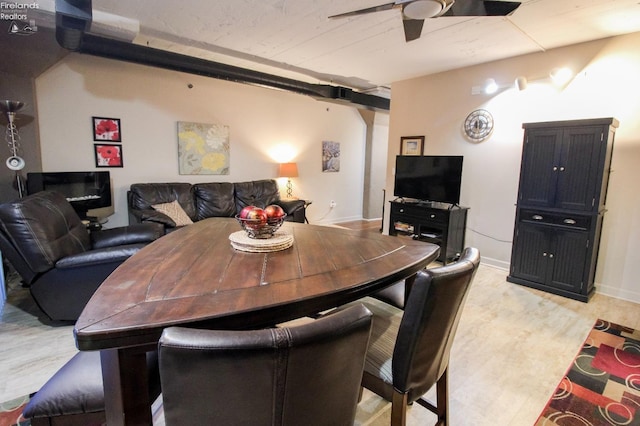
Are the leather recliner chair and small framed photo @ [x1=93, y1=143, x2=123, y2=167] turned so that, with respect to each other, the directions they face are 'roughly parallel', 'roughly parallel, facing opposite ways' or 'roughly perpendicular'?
roughly perpendicular

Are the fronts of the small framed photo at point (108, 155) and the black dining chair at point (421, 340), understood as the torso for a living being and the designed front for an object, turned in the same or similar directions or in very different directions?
very different directions

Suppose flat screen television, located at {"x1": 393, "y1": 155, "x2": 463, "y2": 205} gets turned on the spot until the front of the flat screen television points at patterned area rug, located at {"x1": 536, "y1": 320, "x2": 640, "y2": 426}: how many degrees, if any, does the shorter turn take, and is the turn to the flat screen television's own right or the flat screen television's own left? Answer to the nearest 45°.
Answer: approximately 90° to the flat screen television's own left

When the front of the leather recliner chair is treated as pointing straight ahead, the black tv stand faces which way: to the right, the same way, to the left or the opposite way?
the opposite way

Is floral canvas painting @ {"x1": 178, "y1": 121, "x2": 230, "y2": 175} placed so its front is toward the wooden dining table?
yes

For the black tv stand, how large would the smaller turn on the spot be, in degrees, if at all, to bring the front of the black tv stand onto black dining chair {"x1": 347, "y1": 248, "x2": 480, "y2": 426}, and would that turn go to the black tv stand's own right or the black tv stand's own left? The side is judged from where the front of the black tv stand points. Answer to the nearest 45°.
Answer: approximately 45° to the black tv stand's own left

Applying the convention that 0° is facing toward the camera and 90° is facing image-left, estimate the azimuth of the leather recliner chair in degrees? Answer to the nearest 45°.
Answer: approximately 270°

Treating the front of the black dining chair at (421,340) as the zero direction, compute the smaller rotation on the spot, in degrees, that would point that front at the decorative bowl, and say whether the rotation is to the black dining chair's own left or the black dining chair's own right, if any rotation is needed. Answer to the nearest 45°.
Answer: approximately 45° to the black dining chair's own left

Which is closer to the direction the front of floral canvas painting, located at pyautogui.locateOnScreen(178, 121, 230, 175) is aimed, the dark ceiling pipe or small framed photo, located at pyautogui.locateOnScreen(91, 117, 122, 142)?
the dark ceiling pipe

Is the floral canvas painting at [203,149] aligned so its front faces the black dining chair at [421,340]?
yes

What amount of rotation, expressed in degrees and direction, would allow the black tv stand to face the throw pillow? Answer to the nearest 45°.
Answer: approximately 45° to its right

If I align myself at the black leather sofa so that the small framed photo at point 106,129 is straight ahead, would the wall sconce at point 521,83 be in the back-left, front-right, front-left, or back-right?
back-left

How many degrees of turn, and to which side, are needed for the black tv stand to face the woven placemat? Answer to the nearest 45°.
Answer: approximately 45° to its left

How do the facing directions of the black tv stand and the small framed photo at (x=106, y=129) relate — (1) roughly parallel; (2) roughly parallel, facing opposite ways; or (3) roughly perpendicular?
roughly perpendicular

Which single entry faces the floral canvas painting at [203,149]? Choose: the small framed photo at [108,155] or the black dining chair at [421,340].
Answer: the black dining chair

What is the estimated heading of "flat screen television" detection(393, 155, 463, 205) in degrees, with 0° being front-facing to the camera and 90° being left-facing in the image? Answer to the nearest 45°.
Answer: approximately 45°
